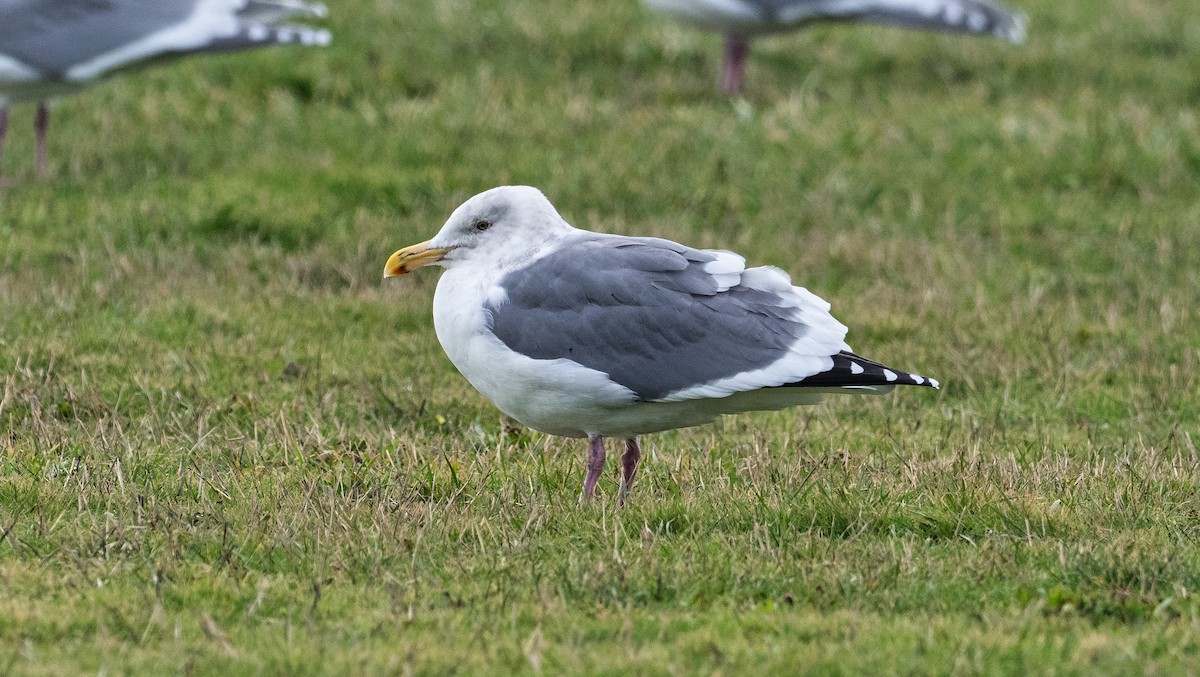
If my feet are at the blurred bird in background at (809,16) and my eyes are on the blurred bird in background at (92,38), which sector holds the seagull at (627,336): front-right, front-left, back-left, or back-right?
front-left

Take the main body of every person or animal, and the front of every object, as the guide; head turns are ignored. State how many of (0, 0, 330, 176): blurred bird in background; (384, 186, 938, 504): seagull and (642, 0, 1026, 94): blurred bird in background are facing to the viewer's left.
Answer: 3

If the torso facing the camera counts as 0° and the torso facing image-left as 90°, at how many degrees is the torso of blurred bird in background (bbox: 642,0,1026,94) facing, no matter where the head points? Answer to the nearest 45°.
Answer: approximately 90°

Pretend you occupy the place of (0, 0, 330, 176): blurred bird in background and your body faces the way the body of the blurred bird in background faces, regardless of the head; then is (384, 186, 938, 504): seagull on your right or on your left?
on your left

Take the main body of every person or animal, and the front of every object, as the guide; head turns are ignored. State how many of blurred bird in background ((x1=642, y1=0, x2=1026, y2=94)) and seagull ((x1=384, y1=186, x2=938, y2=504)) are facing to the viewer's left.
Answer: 2

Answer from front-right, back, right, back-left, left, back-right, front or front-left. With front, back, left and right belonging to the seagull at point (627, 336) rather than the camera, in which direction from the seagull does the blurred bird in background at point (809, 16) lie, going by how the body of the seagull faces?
right

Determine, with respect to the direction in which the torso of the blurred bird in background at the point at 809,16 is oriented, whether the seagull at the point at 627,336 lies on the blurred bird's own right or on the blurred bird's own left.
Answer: on the blurred bird's own left

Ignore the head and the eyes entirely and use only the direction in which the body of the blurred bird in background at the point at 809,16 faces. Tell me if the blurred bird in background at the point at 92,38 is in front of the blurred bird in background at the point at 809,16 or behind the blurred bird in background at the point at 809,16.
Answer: in front

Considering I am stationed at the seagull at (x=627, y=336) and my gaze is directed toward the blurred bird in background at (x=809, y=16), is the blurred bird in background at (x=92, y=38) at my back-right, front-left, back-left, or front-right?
front-left

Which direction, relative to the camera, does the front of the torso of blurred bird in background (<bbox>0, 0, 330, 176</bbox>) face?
to the viewer's left

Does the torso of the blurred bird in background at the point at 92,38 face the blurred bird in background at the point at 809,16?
no

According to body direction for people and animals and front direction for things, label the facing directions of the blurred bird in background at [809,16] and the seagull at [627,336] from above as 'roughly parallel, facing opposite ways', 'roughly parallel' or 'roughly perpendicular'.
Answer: roughly parallel

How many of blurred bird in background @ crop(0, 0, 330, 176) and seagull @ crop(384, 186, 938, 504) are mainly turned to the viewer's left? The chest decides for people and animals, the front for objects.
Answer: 2

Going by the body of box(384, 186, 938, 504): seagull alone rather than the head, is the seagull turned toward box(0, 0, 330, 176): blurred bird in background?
no

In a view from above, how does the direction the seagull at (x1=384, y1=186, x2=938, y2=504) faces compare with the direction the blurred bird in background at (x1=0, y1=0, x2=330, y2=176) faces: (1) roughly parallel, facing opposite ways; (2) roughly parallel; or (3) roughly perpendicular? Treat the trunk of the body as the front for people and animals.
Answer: roughly parallel

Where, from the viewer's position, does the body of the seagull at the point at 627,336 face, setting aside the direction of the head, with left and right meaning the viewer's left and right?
facing to the left of the viewer
